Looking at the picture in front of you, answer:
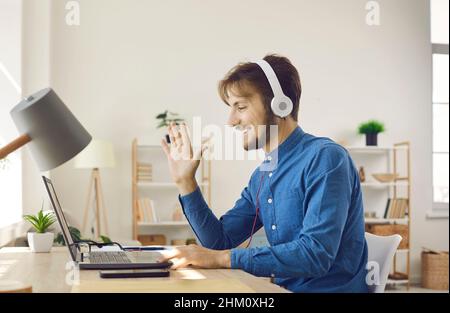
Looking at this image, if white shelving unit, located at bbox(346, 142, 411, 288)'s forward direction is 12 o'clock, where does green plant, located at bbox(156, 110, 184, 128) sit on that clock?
The green plant is roughly at 2 o'clock from the white shelving unit.

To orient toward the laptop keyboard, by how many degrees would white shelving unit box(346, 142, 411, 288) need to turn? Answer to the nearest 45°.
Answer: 0° — it already faces it

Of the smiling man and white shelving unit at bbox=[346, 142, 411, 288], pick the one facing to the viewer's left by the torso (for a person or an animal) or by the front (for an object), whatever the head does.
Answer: the smiling man

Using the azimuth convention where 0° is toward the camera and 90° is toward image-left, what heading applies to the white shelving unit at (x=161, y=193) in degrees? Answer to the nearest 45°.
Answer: approximately 0°

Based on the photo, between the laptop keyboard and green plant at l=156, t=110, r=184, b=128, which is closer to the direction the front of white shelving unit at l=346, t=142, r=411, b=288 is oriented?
the laptop keyboard

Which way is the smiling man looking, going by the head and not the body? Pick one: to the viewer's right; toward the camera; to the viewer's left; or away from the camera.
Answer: to the viewer's left

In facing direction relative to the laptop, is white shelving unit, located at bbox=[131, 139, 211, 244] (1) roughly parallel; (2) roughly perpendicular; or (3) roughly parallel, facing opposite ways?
roughly perpendicular

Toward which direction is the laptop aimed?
to the viewer's right

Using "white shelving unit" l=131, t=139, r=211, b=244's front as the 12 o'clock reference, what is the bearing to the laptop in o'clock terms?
The laptop is roughly at 12 o'clock from the white shelving unit.

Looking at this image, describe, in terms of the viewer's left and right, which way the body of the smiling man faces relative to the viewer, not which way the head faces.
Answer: facing to the left of the viewer

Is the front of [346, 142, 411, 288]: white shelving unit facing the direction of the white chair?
yes
